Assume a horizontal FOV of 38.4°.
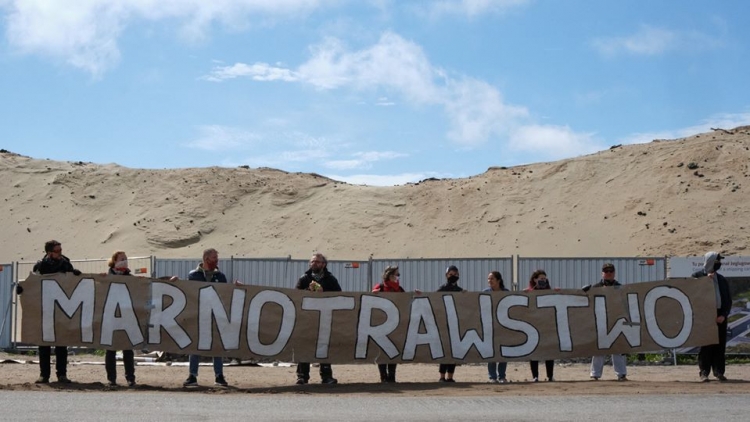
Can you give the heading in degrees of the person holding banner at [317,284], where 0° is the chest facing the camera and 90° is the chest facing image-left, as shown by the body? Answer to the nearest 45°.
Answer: approximately 0°

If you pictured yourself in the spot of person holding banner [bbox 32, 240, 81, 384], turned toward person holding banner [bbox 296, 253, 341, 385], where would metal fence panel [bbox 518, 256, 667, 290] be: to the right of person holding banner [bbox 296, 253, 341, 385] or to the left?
left

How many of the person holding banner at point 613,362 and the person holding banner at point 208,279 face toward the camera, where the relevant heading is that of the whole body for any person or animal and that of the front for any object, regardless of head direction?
2

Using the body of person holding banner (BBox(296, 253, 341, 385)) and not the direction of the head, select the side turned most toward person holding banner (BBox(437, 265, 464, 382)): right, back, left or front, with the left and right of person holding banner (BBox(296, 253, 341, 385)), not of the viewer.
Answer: left

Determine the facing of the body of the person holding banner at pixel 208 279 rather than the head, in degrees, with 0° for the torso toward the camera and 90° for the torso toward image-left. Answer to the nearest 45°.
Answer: approximately 0°

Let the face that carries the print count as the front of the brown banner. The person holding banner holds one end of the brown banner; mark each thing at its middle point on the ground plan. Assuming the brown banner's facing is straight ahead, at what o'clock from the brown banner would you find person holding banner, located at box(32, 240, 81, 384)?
The person holding banner is roughly at 3 o'clock from the brown banner.

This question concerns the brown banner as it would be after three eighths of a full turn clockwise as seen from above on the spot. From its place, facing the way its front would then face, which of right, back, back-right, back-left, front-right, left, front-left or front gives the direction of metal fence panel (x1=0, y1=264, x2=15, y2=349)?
front

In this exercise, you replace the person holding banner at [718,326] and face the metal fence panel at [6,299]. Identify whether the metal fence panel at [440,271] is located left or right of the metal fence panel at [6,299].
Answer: right
